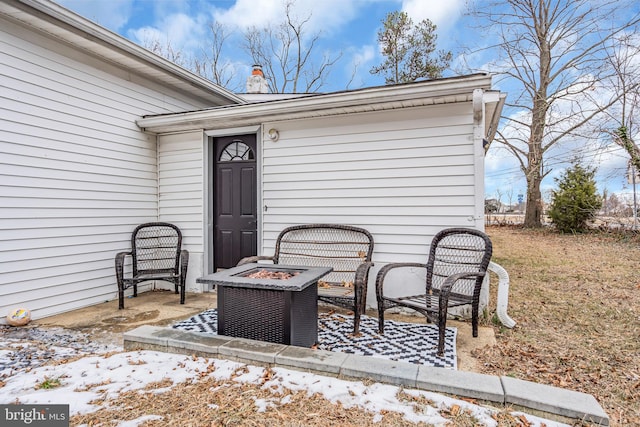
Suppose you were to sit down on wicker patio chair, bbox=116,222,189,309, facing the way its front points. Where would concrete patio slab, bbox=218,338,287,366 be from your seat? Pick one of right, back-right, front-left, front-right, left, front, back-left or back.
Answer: front

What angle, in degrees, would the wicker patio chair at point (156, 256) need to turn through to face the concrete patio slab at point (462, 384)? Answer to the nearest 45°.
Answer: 0° — it already faces it

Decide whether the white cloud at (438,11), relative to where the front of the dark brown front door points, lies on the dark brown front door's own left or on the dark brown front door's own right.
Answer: on the dark brown front door's own left

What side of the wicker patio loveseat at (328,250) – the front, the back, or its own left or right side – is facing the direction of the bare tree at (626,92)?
back

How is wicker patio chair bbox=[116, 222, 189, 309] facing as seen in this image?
toward the camera

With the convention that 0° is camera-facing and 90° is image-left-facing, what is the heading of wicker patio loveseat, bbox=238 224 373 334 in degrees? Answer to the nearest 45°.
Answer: approximately 45°

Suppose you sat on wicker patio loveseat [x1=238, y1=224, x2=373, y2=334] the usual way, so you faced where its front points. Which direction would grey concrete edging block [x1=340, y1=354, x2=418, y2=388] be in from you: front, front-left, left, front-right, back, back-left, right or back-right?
front-left

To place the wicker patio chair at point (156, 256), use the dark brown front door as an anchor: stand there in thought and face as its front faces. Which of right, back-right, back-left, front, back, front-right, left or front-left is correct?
right

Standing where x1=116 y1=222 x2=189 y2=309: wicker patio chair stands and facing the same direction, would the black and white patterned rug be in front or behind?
in front

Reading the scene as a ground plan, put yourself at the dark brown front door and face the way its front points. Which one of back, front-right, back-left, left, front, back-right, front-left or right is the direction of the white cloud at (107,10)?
back-right

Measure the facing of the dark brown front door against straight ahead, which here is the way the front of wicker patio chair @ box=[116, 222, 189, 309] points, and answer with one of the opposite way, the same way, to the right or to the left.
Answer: the same way

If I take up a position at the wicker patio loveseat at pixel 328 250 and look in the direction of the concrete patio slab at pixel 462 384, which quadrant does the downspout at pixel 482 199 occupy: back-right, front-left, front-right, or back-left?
front-left

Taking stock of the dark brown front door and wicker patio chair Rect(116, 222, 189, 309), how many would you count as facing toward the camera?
2

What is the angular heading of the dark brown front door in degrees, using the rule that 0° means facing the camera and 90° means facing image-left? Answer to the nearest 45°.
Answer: approximately 0°

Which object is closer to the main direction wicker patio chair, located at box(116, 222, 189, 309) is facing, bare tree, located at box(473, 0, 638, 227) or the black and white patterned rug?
the black and white patterned rug

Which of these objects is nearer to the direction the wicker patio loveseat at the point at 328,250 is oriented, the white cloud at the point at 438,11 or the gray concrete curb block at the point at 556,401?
the gray concrete curb block
